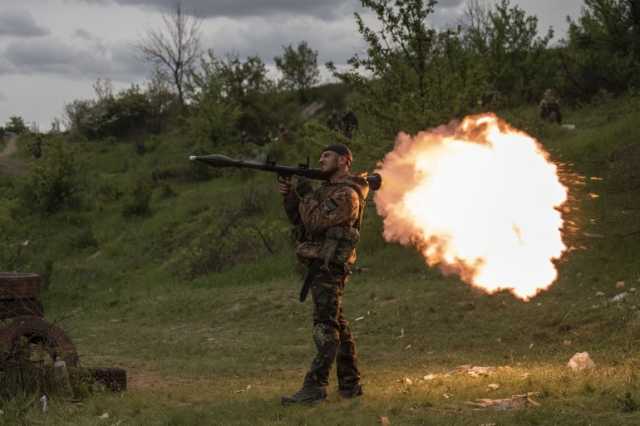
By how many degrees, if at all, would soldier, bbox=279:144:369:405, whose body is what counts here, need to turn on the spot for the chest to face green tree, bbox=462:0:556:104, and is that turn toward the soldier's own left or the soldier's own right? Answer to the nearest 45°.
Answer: approximately 90° to the soldier's own right

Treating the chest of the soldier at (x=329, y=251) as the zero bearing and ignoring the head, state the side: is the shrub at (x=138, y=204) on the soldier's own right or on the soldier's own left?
on the soldier's own right

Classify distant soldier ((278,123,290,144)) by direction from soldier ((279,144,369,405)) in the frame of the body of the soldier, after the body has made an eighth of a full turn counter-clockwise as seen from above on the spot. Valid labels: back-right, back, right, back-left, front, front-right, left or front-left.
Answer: back-right

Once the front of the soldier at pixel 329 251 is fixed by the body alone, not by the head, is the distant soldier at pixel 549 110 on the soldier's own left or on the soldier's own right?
on the soldier's own right

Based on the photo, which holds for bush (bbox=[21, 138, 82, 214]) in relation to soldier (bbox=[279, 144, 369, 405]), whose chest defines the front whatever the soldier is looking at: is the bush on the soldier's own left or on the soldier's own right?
on the soldier's own right

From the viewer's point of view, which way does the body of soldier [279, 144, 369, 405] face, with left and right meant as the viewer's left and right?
facing to the left of the viewer

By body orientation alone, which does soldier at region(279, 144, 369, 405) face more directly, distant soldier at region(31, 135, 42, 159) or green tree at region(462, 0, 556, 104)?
the distant soldier

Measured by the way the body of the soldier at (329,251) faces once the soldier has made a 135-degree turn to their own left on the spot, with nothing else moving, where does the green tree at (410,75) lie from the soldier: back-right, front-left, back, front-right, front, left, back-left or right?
back-left

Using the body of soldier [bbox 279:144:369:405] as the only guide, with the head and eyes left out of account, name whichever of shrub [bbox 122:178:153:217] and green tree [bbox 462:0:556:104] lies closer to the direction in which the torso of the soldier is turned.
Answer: the shrub

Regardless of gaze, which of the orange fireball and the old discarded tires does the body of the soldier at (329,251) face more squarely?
the old discarded tires

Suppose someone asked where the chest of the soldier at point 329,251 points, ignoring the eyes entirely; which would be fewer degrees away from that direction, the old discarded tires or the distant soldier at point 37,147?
the old discarded tires

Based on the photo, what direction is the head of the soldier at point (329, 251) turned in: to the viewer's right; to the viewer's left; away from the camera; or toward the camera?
to the viewer's left
